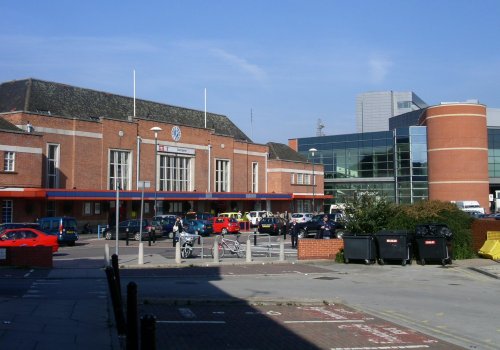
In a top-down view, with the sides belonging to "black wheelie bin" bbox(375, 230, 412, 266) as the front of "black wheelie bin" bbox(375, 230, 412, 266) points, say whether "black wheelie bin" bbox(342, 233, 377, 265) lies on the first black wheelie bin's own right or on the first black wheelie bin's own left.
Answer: on the first black wheelie bin's own right

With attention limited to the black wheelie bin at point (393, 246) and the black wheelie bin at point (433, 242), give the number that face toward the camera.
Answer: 2

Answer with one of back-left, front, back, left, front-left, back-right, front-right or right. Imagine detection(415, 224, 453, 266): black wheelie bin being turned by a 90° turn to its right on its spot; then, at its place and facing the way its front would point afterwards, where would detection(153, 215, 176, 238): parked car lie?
front-right

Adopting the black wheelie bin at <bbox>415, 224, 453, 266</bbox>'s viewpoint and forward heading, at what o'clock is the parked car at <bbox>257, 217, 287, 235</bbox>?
The parked car is roughly at 5 o'clock from the black wheelie bin.

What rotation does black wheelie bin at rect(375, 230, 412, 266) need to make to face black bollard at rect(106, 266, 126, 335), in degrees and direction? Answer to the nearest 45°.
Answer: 0° — it already faces it

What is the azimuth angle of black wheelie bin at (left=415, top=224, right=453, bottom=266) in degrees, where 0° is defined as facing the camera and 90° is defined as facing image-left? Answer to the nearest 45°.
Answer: approximately 0°

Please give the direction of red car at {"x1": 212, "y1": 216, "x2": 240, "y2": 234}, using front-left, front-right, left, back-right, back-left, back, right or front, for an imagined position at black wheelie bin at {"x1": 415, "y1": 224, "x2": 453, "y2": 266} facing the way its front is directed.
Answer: back-right

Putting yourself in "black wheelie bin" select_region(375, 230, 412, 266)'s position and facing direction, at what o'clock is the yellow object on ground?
The yellow object on ground is roughly at 8 o'clock from the black wheelie bin.

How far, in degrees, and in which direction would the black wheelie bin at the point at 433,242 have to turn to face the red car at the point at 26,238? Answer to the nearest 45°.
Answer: approximately 90° to its right

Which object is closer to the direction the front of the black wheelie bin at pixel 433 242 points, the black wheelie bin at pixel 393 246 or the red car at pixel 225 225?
the black wheelie bin
